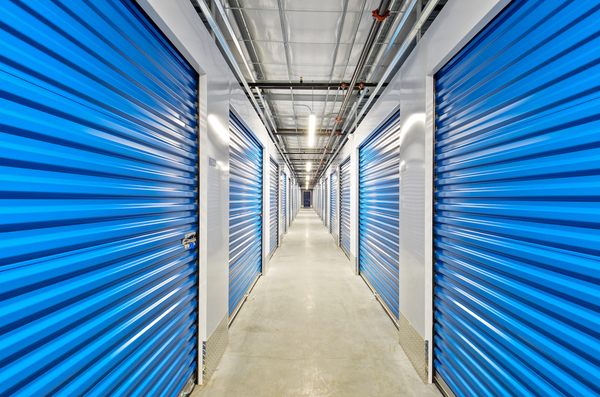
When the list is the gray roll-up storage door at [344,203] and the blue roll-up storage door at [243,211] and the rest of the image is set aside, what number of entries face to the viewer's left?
1

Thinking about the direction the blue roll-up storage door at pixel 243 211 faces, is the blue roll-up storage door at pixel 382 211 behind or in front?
in front

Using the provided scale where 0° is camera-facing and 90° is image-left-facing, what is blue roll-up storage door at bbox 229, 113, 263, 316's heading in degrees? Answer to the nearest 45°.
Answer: approximately 270°

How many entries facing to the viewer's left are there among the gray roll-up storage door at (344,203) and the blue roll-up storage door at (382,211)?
2

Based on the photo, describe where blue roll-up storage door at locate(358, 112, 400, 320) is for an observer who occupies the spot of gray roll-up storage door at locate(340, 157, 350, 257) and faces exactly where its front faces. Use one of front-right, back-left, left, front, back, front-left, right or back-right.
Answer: left

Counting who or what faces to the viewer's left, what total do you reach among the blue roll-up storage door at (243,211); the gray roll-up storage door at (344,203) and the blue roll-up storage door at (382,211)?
2

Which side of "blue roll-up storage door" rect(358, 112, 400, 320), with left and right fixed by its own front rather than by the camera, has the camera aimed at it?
left

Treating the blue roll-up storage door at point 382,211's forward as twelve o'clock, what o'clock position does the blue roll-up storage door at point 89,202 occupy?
the blue roll-up storage door at point 89,202 is roughly at 10 o'clock from the blue roll-up storage door at point 382,211.

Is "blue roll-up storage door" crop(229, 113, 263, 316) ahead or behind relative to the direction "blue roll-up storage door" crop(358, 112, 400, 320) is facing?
ahead

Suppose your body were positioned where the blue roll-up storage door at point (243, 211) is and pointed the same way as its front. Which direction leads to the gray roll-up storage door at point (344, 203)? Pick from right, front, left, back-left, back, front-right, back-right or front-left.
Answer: front-left

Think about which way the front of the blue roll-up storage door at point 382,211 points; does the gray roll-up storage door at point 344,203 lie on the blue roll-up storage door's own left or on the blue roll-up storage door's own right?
on the blue roll-up storage door's own right

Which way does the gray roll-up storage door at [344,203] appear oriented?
to the viewer's left

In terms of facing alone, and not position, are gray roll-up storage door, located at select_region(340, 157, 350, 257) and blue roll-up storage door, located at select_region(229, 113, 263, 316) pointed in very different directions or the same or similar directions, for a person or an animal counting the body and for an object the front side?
very different directions
